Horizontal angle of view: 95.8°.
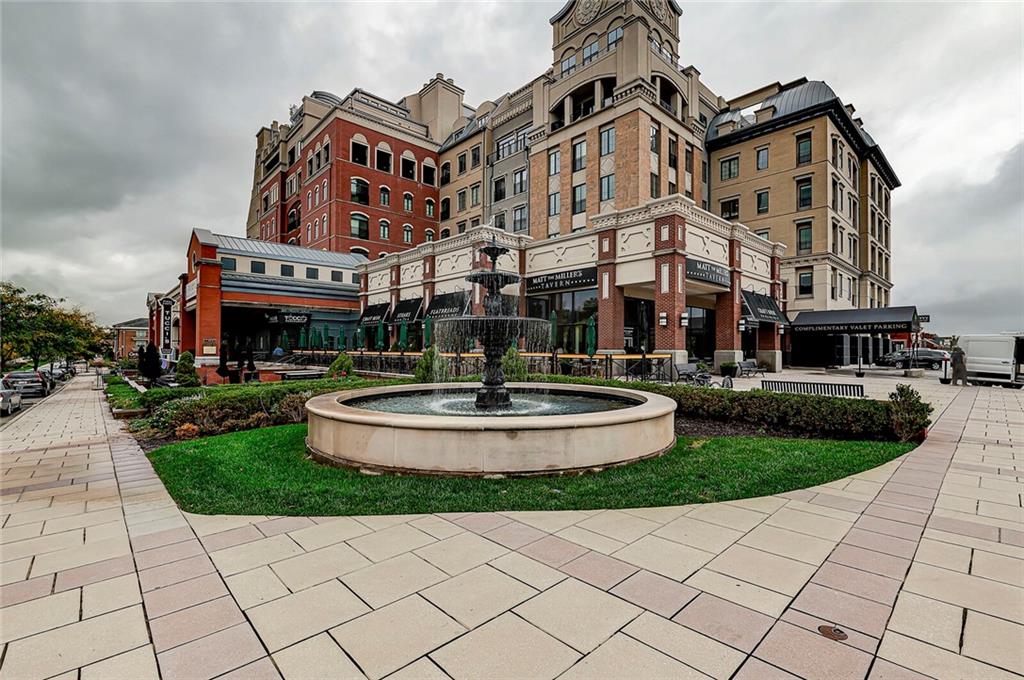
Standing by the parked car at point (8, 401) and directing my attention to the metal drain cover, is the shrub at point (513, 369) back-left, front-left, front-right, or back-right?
front-left

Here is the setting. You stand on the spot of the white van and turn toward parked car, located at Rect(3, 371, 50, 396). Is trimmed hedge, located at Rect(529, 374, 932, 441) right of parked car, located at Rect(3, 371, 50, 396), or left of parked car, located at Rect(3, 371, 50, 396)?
left

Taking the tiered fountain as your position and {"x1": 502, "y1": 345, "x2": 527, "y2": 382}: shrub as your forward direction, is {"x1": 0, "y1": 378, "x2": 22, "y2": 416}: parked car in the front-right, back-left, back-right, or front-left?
front-left
